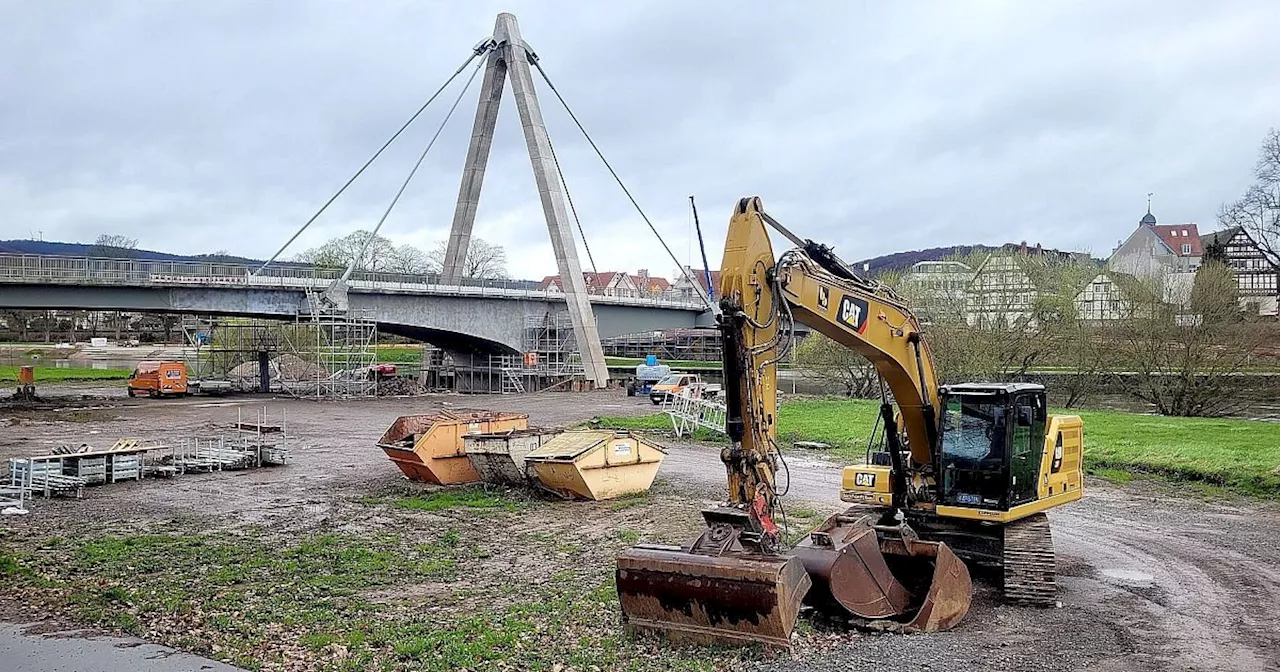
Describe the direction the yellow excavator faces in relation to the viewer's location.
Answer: facing the viewer and to the left of the viewer

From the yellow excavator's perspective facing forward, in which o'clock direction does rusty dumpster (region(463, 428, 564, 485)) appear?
The rusty dumpster is roughly at 3 o'clock from the yellow excavator.

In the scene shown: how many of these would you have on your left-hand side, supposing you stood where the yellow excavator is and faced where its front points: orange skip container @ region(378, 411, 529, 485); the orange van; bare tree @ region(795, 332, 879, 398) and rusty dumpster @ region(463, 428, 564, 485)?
0

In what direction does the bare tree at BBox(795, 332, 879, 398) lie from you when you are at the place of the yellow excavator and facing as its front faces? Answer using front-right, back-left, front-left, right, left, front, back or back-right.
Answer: back-right

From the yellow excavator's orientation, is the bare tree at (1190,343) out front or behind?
behind

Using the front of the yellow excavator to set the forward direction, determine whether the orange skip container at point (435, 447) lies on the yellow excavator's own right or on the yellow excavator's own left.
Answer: on the yellow excavator's own right

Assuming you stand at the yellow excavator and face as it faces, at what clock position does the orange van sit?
The orange van is roughly at 3 o'clock from the yellow excavator.

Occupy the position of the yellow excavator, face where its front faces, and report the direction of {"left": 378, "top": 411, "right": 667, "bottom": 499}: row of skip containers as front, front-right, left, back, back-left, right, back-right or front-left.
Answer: right
